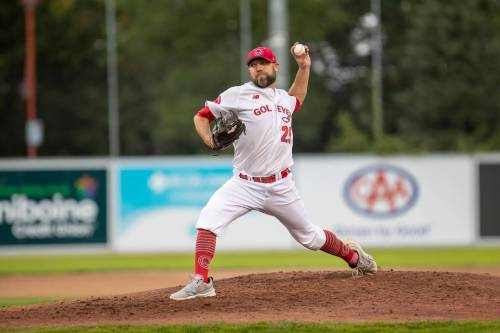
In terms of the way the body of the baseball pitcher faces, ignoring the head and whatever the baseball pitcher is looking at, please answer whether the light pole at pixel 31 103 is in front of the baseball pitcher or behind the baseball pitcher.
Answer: behind

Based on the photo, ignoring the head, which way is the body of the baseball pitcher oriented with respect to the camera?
toward the camera

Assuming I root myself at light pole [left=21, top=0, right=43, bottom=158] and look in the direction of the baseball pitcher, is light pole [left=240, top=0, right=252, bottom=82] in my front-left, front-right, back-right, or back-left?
front-left

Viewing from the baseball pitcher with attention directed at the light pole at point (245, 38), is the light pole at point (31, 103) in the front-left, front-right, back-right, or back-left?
front-left

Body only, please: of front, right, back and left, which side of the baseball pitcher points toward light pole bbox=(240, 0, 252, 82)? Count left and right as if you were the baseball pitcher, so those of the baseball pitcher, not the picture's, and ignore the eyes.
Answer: back
